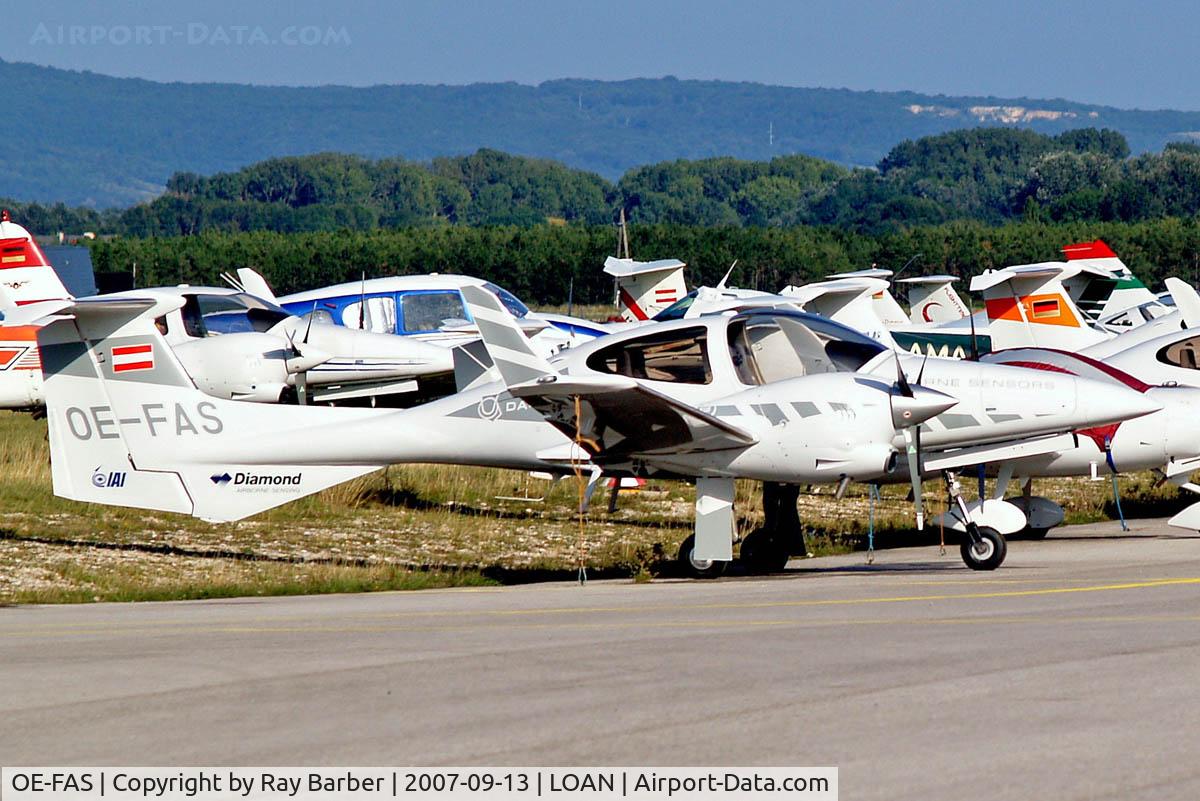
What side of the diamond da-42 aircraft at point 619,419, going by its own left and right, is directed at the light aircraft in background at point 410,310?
left

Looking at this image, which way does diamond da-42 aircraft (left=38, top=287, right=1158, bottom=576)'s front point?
to the viewer's right

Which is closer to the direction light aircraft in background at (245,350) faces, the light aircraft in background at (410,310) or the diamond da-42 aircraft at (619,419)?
the light aircraft in background

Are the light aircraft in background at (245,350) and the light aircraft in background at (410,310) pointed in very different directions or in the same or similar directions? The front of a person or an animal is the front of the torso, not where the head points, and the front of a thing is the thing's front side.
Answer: same or similar directions

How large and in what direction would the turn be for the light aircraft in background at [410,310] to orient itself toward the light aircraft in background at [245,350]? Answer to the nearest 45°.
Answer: approximately 135° to its right

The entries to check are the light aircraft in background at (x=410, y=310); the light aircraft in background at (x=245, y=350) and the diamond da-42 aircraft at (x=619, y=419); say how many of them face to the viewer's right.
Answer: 3

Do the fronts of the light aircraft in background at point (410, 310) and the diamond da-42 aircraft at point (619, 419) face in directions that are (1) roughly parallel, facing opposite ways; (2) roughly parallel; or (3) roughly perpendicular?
roughly parallel

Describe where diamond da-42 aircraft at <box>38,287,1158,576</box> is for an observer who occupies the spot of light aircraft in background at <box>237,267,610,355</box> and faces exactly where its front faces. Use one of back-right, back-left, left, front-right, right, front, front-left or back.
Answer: right

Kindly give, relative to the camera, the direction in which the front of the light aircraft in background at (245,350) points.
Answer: facing to the right of the viewer

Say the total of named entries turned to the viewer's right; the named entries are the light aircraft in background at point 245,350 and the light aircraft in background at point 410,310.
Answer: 2

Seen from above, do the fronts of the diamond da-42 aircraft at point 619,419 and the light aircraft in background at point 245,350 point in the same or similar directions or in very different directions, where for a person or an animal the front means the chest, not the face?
same or similar directions

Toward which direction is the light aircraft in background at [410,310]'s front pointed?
to the viewer's right
